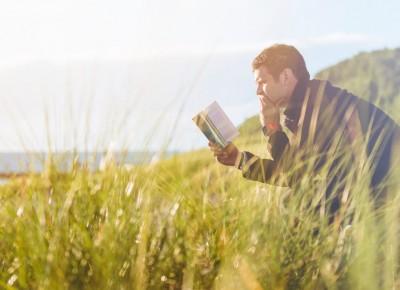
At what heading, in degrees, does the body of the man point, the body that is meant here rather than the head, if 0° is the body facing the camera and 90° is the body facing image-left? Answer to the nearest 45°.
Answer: approximately 90°

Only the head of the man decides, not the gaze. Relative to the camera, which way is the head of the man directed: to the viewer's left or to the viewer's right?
to the viewer's left
